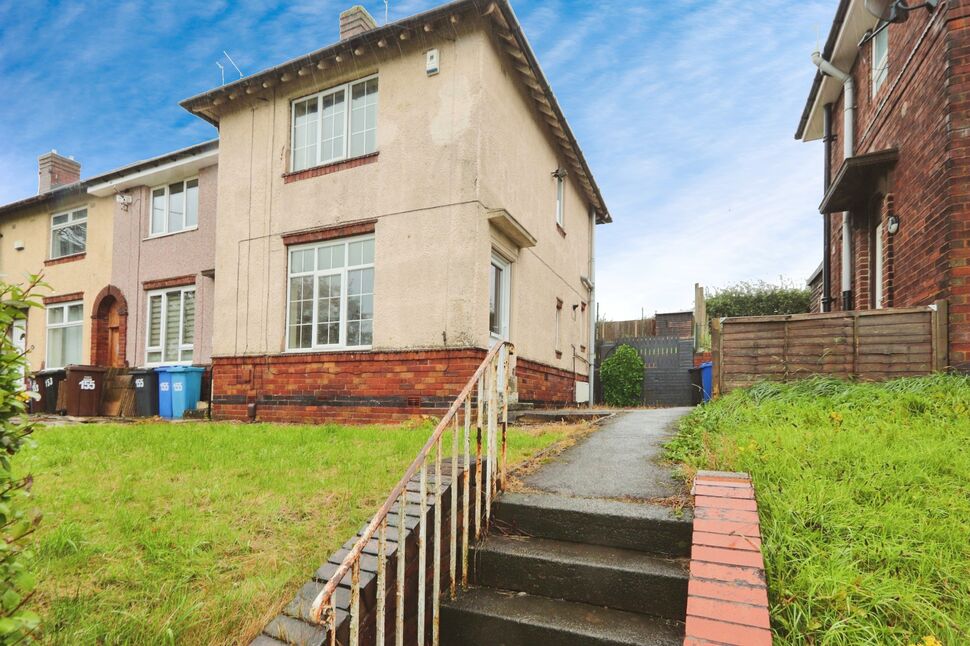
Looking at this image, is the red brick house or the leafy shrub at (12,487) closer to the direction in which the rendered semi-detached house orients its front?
the leafy shrub

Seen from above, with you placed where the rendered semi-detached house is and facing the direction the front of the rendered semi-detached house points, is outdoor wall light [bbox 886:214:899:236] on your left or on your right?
on your left

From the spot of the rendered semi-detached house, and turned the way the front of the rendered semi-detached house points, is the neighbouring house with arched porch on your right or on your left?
on your right

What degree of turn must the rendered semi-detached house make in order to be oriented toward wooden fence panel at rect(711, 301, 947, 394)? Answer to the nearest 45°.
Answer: approximately 90° to its left

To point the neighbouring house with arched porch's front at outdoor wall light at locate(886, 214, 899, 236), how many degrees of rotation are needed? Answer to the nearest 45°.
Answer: approximately 90° to its left

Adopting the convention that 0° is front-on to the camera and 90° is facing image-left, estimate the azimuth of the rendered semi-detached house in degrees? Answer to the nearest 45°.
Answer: approximately 45°

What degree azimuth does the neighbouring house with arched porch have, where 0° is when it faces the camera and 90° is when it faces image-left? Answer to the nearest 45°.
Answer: approximately 45°

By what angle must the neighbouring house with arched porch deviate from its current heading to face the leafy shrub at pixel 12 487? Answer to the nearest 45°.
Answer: approximately 45° to its left

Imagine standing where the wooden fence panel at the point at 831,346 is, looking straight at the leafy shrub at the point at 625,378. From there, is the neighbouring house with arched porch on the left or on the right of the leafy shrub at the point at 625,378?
left

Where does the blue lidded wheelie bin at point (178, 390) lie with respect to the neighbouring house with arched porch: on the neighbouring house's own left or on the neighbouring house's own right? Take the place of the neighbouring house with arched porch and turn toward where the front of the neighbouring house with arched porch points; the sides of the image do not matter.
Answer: on the neighbouring house's own left
